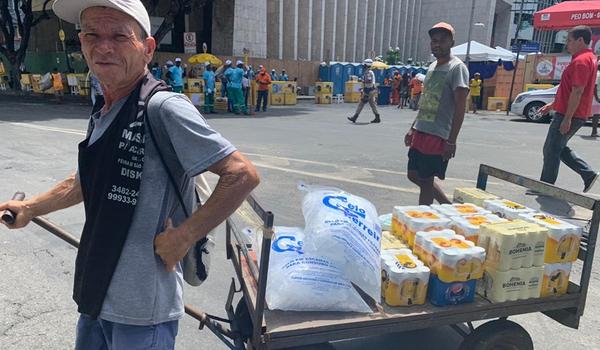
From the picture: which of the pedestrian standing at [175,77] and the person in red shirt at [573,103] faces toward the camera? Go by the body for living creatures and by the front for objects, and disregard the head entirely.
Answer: the pedestrian standing

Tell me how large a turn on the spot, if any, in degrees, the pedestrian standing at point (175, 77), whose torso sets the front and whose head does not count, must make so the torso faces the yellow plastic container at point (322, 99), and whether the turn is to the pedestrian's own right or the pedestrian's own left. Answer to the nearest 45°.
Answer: approximately 135° to the pedestrian's own left

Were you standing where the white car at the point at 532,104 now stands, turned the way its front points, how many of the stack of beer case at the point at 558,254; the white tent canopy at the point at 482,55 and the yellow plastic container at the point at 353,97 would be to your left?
1

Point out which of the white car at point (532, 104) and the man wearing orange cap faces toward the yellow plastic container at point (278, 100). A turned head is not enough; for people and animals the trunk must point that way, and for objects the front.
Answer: the white car

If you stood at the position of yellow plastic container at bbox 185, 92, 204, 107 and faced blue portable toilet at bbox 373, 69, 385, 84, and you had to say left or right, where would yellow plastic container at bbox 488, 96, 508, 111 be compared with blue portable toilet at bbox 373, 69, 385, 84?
right

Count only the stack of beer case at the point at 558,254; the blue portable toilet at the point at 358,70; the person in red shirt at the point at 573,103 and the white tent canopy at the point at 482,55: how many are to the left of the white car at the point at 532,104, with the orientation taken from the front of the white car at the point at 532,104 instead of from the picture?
2

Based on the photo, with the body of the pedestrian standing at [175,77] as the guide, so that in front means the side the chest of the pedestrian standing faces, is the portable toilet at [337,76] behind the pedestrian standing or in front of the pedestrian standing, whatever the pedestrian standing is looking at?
behind

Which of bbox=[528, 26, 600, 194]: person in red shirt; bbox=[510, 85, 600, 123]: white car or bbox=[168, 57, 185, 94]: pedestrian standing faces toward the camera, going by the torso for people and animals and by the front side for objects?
the pedestrian standing

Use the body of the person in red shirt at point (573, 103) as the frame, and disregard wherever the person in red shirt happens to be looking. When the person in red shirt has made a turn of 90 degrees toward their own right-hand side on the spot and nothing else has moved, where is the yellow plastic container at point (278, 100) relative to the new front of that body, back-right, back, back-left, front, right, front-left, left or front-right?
front-left

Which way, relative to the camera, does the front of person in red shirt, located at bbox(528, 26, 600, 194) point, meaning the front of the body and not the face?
to the viewer's left

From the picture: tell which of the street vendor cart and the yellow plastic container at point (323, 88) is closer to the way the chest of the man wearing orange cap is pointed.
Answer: the street vendor cart

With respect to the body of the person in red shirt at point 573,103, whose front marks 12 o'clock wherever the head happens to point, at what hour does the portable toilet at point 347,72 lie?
The portable toilet is roughly at 2 o'clock from the person in red shirt.

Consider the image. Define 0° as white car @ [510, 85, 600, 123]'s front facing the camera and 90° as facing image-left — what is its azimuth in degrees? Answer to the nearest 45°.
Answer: approximately 90°

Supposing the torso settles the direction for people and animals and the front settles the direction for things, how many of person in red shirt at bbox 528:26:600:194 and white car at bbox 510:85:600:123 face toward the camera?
0
